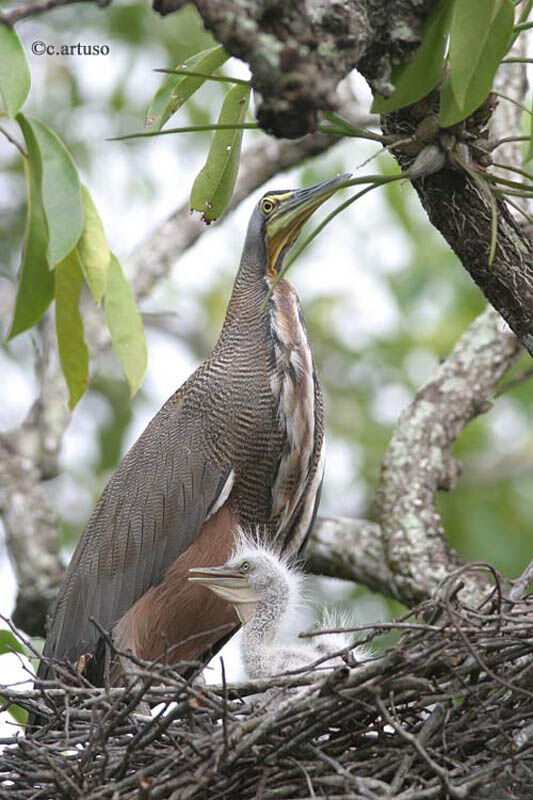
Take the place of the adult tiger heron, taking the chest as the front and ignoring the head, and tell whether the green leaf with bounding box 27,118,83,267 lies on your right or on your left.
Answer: on your right

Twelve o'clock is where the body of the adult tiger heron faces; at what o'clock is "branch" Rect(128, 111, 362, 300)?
The branch is roughly at 9 o'clock from the adult tiger heron.

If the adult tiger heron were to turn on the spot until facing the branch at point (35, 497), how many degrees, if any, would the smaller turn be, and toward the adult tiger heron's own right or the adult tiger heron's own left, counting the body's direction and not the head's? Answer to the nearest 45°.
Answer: approximately 135° to the adult tiger heron's own left

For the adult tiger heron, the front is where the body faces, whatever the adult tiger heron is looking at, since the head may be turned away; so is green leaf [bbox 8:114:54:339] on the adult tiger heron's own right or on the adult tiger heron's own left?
on the adult tiger heron's own right

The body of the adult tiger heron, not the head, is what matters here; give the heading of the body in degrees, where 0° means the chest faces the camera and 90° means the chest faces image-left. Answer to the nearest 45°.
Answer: approximately 270°
